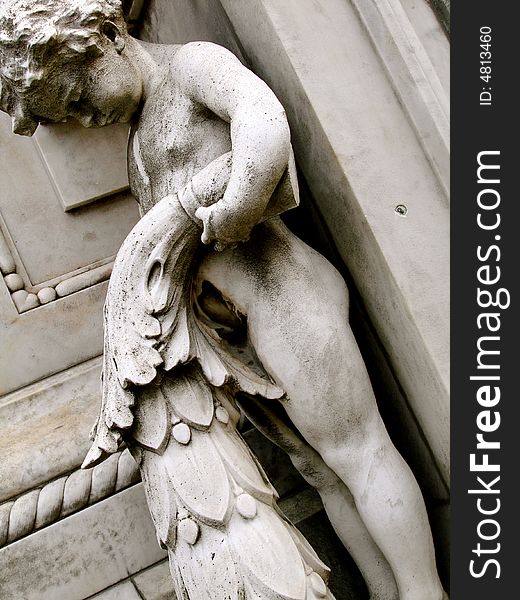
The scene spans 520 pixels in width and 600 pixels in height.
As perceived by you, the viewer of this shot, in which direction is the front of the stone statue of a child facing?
facing the viewer and to the left of the viewer
